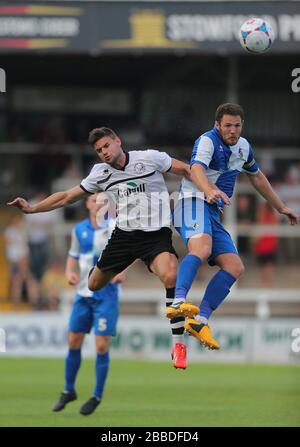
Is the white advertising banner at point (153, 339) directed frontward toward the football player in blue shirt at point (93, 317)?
yes

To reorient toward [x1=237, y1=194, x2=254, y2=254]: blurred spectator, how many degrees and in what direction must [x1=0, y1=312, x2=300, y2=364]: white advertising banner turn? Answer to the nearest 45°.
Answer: approximately 135° to its left

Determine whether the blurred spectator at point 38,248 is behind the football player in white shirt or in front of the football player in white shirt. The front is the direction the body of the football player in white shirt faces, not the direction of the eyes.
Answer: behind

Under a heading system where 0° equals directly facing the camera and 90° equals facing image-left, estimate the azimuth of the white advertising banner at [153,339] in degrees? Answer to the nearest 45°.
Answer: approximately 0°

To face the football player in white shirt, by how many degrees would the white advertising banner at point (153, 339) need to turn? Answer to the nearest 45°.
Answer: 0° — it already faces them

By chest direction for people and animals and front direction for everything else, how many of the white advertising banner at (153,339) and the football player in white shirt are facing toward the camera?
2

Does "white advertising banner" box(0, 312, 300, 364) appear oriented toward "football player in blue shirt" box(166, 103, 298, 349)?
yes

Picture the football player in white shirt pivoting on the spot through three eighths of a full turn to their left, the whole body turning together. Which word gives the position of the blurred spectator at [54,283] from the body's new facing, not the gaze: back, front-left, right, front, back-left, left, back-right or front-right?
front-left
